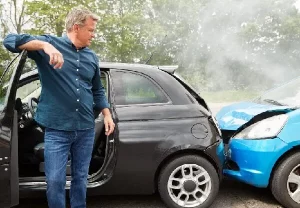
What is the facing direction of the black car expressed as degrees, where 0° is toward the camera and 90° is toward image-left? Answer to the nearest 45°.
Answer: approximately 90°

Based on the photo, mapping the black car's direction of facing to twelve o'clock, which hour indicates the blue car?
The blue car is roughly at 6 o'clock from the black car.

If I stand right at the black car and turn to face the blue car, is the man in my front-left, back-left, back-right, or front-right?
back-right

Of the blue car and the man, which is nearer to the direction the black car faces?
the man
